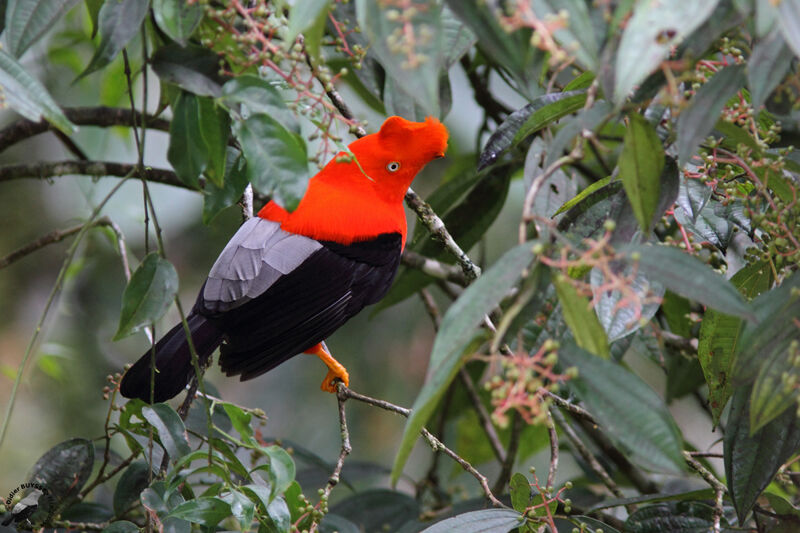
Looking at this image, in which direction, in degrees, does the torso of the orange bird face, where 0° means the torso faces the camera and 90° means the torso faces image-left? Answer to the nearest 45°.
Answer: approximately 270°

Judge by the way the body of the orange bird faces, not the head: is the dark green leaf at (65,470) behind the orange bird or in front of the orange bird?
behind
